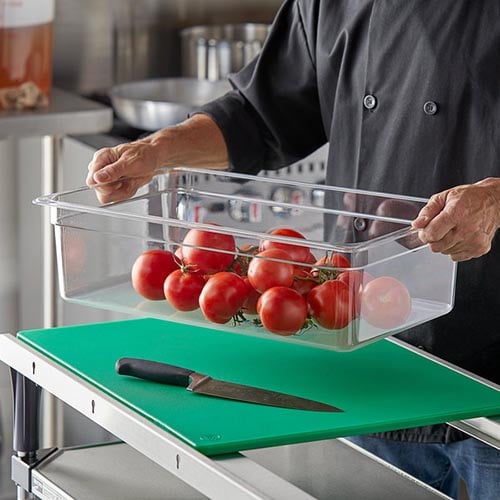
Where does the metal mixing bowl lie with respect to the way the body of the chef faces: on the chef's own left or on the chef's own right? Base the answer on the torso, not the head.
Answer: on the chef's own right

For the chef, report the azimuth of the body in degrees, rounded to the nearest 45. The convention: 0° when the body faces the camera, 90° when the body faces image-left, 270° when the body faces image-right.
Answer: approximately 45°

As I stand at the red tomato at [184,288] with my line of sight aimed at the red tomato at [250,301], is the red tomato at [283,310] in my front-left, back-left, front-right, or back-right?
front-right

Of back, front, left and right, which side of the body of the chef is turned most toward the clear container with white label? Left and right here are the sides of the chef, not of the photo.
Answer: right

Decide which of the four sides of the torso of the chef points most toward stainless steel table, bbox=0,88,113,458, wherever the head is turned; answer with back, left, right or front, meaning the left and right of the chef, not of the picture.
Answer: right
